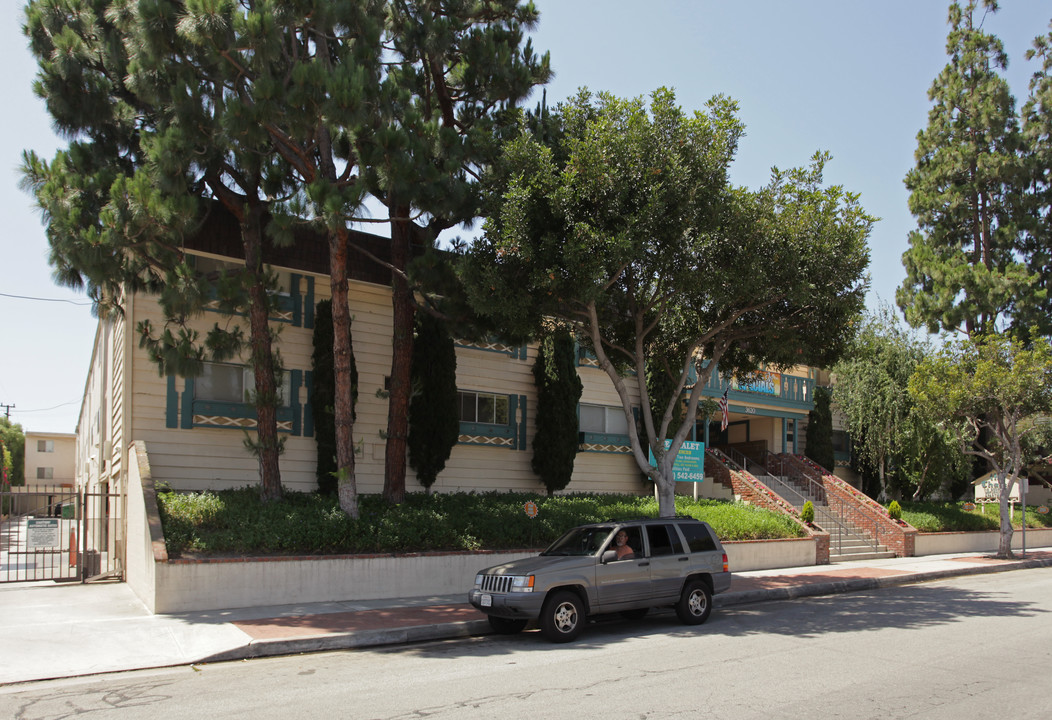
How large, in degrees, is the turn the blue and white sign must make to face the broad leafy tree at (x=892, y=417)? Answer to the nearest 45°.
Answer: approximately 135° to its left

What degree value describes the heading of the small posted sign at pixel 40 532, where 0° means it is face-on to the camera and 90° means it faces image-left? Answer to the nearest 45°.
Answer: approximately 0°

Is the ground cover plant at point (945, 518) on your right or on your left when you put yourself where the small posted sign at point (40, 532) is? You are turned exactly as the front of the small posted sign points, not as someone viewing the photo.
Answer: on your left

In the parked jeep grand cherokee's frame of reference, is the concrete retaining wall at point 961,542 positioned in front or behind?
behind

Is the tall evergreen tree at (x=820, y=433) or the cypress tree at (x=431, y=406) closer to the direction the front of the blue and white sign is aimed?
the cypress tree

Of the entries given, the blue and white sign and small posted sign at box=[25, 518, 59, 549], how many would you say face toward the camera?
2

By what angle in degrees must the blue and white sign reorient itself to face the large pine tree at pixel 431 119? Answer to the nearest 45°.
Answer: approximately 45° to its right

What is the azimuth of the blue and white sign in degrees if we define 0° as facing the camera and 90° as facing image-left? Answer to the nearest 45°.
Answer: approximately 0°
